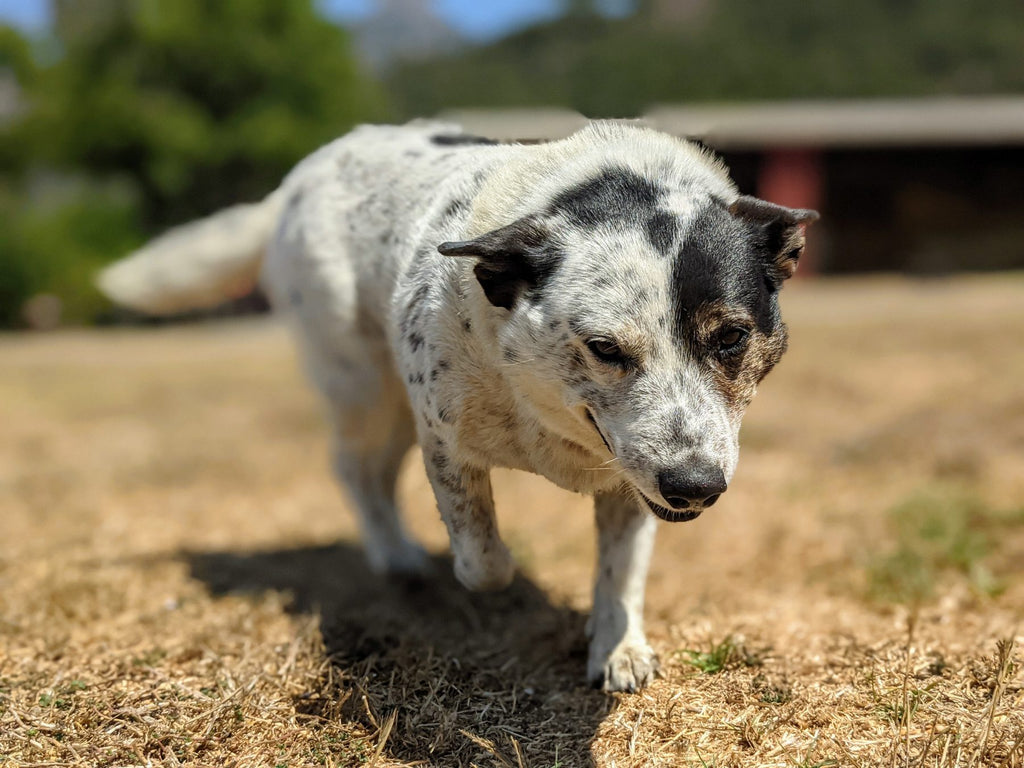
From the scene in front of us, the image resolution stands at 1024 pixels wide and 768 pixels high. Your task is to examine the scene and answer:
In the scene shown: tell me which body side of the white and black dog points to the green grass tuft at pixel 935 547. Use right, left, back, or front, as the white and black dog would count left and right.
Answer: left

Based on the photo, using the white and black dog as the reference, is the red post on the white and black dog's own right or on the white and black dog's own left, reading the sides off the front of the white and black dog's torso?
on the white and black dog's own left

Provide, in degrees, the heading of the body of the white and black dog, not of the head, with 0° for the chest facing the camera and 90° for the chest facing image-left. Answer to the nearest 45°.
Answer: approximately 315°

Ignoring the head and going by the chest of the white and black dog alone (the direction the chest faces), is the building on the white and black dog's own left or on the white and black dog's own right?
on the white and black dog's own left
